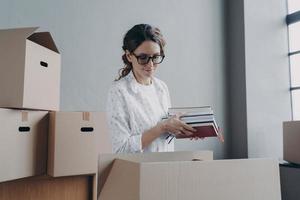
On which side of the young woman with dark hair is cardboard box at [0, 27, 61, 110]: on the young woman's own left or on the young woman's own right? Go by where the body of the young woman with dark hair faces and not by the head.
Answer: on the young woman's own right

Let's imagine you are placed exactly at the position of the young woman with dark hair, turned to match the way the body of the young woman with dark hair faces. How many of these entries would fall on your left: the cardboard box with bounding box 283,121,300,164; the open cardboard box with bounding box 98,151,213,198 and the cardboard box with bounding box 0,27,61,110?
1

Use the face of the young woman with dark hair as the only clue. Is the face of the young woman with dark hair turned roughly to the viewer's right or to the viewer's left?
to the viewer's right

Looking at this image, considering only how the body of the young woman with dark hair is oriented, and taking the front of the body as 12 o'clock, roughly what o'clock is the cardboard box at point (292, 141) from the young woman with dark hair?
The cardboard box is roughly at 9 o'clock from the young woman with dark hair.

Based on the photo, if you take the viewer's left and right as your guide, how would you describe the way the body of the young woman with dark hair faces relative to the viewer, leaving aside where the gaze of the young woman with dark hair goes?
facing the viewer and to the right of the viewer

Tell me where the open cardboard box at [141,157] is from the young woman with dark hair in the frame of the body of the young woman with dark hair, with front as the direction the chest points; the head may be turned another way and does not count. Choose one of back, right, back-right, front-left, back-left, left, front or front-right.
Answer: front-right
